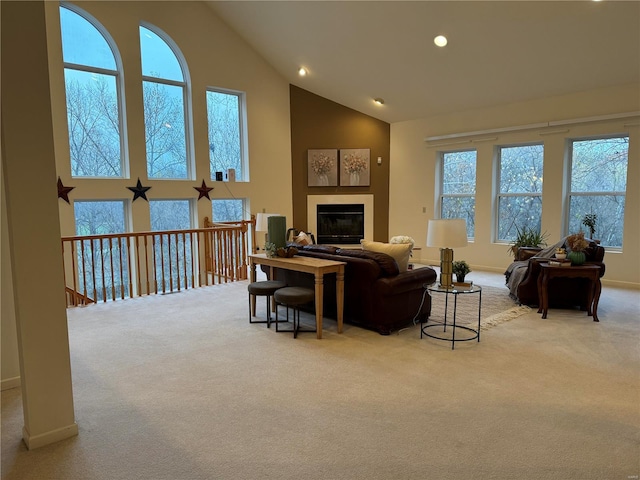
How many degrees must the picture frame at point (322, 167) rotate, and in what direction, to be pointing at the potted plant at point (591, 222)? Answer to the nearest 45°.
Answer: approximately 45° to its left

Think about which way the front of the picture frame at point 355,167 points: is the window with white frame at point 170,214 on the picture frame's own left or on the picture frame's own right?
on the picture frame's own right

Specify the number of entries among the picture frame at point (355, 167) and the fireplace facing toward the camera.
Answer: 2

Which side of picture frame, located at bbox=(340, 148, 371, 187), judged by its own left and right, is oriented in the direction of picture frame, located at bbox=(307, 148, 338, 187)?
right

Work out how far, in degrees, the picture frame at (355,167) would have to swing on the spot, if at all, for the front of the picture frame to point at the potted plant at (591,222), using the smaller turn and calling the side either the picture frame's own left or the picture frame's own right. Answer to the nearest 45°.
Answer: approximately 45° to the picture frame's own left

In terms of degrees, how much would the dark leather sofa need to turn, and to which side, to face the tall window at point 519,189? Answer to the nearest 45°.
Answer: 0° — it already faces it

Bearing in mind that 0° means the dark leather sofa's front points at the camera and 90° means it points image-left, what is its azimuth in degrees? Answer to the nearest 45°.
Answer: approximately 225°

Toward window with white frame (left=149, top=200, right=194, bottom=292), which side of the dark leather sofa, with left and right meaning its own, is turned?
left
